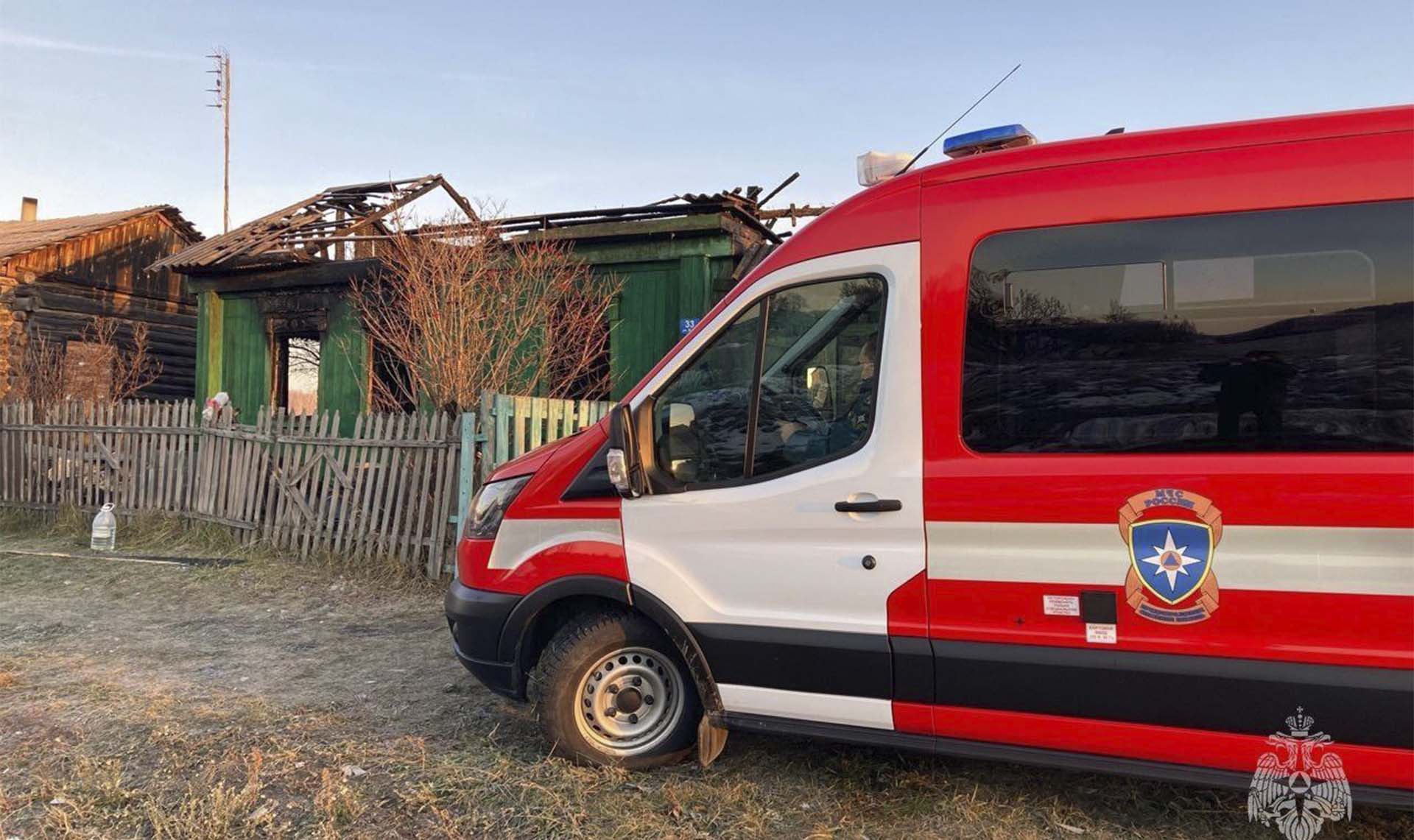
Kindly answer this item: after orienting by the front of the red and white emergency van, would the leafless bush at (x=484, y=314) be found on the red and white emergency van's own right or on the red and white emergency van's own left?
on the red and white emergency van's own right

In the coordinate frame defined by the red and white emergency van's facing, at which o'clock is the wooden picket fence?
The wooden picket fence is roughly at 1 o'clock from the red and white emergency van.

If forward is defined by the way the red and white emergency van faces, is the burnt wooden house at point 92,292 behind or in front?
in front

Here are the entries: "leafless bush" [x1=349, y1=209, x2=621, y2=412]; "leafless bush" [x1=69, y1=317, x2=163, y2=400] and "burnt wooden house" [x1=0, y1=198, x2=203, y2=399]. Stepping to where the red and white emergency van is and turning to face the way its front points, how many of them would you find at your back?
0

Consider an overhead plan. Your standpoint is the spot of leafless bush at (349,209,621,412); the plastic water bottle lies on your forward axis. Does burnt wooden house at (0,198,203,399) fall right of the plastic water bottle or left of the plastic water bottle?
right

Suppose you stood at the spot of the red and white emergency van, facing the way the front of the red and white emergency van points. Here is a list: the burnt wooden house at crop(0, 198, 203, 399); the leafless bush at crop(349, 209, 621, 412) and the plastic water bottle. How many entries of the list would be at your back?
0

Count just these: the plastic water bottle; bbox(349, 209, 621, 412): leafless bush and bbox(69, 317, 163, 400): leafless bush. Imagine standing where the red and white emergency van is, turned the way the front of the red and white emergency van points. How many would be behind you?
0

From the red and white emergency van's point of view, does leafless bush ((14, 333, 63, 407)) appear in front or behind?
in front

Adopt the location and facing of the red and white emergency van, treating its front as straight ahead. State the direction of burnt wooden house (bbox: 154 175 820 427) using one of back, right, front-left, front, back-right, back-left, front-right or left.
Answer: front-right

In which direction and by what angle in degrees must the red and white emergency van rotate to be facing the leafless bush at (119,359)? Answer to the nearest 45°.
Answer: approximately 45° to its right

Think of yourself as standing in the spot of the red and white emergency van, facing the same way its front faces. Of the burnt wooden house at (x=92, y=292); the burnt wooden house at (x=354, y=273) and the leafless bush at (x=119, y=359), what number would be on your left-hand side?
0

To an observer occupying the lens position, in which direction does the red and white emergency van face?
facing to the left of the viewer

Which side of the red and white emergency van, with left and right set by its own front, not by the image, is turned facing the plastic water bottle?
front
